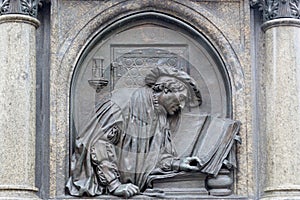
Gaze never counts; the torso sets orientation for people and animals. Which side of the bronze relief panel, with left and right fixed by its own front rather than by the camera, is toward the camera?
front

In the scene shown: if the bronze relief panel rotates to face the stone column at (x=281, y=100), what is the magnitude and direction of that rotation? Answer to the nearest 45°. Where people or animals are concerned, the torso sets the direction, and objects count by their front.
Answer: approximately 90° to its left

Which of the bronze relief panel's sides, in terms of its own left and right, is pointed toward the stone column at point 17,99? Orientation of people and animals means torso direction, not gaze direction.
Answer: right
